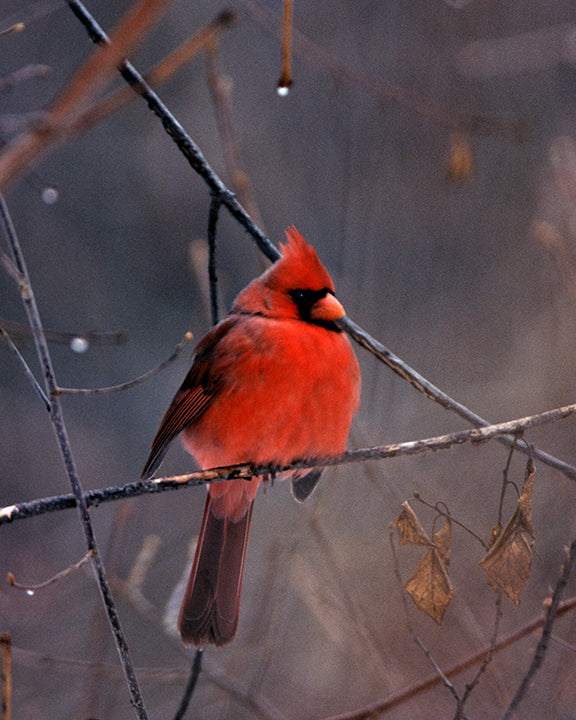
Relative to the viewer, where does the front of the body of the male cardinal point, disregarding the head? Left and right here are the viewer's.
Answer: facing the viewer and to the right of the viewer
